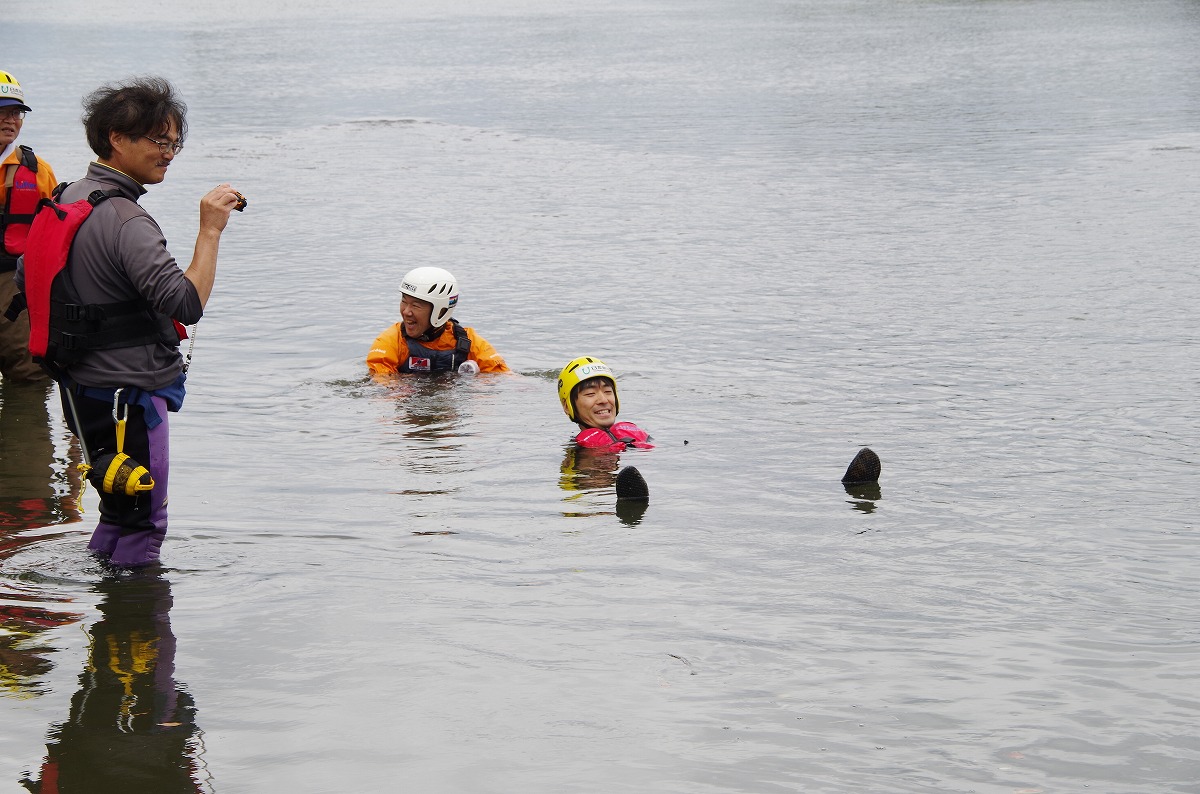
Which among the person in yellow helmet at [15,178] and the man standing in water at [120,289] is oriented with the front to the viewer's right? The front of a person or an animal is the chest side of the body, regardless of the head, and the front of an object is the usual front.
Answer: the man standing in water

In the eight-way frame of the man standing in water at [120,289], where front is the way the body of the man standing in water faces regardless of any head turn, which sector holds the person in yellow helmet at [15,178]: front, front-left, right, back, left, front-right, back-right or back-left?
left

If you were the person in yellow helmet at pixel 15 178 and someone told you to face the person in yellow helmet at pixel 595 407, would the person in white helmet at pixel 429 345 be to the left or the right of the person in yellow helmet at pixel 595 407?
left

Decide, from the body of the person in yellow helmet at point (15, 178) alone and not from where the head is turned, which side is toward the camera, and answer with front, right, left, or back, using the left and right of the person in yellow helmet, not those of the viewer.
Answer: front

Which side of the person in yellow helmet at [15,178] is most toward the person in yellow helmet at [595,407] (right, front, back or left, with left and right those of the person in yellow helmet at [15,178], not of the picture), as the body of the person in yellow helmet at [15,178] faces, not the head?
left

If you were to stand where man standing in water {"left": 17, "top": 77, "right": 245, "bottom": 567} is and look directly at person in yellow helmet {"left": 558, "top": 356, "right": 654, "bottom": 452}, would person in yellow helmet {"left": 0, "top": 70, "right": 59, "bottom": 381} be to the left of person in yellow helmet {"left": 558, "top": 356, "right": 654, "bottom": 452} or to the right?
left

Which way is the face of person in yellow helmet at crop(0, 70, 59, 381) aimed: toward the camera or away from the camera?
toward the camera

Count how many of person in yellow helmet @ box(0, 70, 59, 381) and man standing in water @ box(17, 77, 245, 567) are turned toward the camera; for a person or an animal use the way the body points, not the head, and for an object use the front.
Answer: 1

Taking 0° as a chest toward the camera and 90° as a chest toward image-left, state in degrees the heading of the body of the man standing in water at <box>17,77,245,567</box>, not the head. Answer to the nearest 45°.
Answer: approximately 270°

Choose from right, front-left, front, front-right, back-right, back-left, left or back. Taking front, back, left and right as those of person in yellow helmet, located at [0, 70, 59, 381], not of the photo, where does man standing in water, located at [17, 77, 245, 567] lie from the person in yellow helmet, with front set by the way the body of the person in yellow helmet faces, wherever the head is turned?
front

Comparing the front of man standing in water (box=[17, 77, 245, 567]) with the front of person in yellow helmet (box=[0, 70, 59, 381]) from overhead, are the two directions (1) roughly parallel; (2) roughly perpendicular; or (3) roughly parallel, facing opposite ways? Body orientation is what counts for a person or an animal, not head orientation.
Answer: roughly perpendicular

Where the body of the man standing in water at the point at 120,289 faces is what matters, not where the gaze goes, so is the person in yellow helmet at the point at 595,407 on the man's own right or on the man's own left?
on the man's own left
